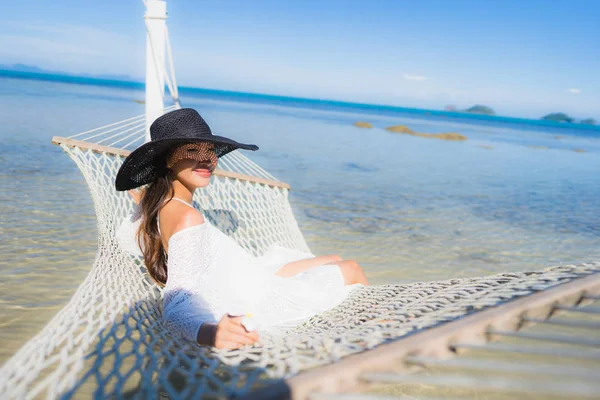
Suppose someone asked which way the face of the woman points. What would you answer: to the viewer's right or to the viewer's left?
to the viewer's right

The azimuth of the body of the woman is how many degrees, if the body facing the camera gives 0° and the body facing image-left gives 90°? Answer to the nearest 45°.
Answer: approximately 270°
